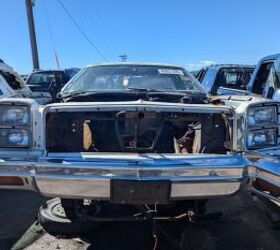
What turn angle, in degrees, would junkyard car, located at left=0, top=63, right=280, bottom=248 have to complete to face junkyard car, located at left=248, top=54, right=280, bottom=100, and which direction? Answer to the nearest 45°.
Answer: approximately 135° to its left

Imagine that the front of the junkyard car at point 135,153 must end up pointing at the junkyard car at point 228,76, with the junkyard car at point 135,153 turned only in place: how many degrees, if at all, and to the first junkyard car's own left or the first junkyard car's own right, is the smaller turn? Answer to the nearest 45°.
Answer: approximately 180°

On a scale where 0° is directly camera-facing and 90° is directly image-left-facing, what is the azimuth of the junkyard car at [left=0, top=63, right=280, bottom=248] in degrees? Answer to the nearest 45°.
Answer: approximately 0°

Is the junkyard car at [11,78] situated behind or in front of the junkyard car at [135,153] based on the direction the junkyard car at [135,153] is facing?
behind

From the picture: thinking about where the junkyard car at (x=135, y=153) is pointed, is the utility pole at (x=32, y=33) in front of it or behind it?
behind
